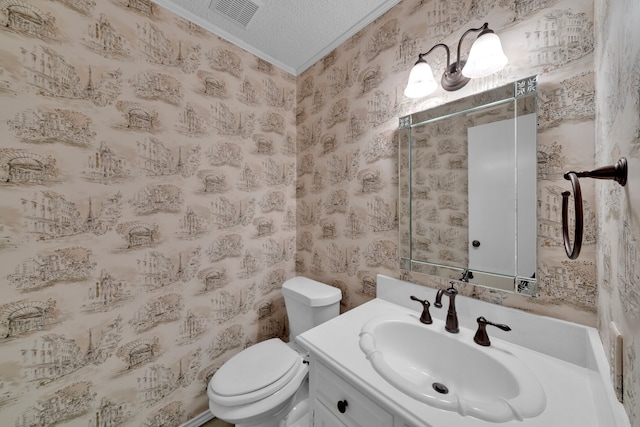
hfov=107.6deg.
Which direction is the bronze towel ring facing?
to the viewer's left

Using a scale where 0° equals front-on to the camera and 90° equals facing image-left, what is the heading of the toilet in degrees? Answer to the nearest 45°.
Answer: approximately 45°

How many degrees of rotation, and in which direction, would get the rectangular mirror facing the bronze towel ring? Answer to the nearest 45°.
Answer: approximately 45° to its left

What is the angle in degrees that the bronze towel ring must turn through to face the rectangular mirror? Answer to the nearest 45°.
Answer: approximately 45° to its right
